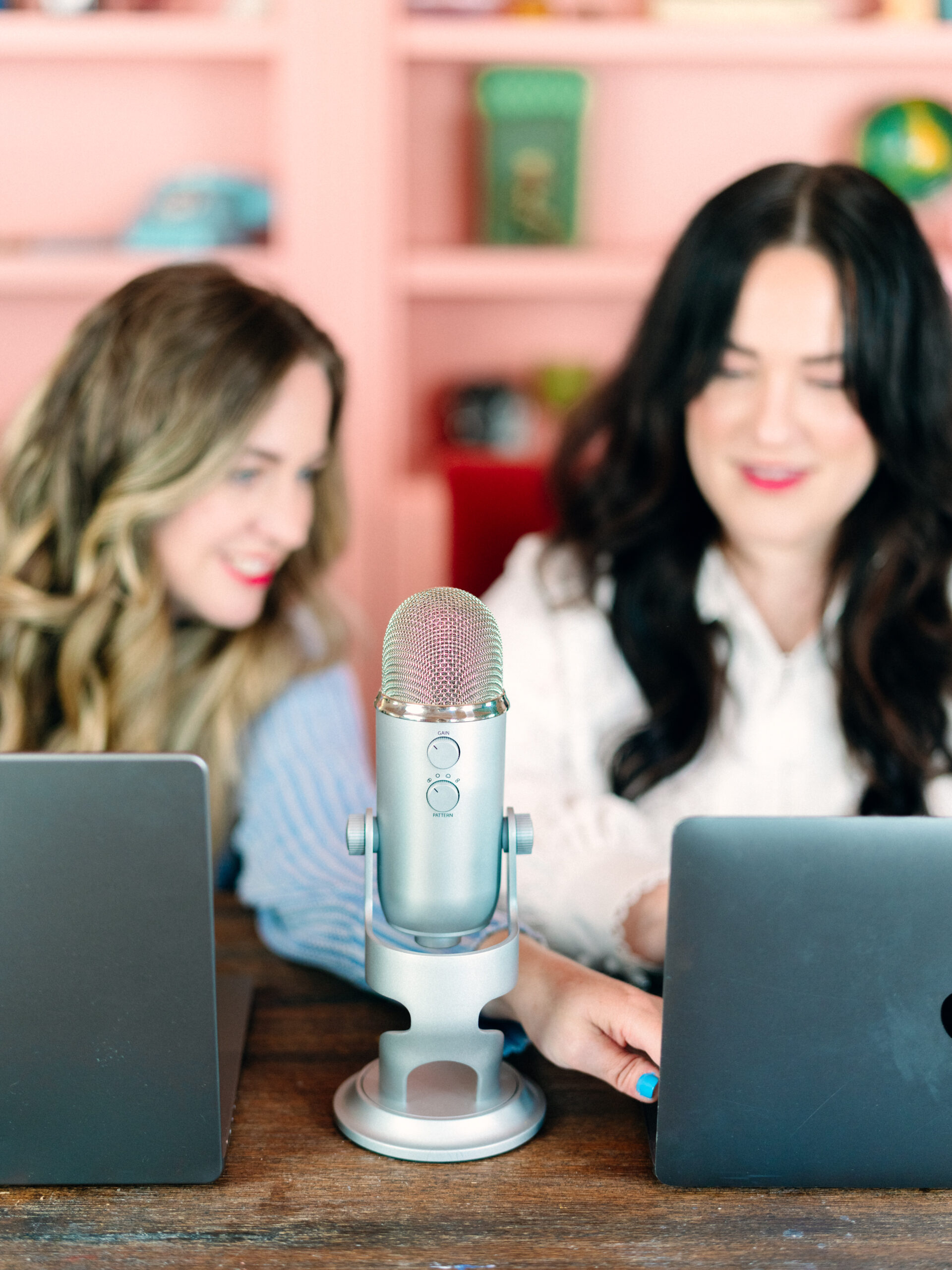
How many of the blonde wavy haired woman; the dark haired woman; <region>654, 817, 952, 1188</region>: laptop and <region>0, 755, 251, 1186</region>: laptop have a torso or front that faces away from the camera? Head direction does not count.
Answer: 2

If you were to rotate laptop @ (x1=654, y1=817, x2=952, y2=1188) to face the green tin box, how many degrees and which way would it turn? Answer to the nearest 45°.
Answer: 0° — it already faces it

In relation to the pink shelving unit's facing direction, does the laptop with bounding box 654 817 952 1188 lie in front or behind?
in front

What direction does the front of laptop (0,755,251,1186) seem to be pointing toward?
away from the camera

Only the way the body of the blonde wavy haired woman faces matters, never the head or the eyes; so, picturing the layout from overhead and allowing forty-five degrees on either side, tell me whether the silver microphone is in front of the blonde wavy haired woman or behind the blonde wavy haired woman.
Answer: in front

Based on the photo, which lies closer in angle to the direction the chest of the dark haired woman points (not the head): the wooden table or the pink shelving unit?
the wooden table

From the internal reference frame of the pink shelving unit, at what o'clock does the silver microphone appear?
The silver microphone is roughly at 12 o'clock from the pink shelving unit.

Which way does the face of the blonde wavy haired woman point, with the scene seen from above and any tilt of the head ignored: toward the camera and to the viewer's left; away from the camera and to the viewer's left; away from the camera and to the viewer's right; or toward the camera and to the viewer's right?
toward the camera and to the viewer's right

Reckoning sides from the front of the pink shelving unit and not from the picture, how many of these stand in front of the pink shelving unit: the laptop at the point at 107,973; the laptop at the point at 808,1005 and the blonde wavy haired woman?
3

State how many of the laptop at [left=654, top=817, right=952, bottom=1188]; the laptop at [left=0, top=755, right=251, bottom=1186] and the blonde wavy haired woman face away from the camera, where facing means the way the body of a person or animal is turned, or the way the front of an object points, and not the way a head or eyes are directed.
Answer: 2

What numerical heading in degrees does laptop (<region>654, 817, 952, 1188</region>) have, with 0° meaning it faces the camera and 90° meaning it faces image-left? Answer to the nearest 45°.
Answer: approximately 180°

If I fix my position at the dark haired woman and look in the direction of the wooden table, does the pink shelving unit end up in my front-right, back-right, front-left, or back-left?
back-right
